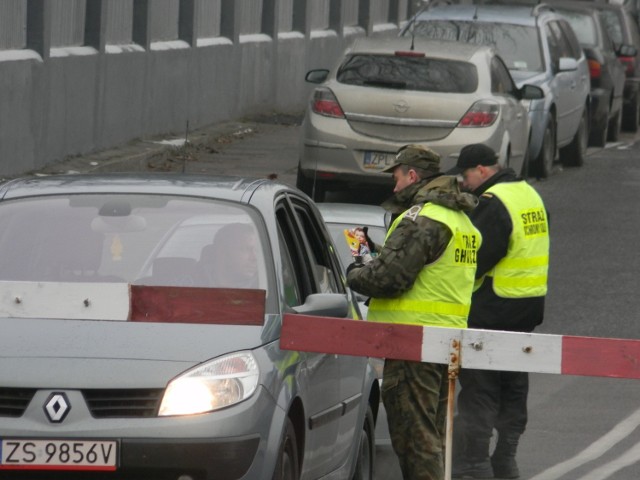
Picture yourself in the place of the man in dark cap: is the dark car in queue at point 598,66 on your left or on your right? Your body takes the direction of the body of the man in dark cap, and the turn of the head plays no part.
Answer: on your right

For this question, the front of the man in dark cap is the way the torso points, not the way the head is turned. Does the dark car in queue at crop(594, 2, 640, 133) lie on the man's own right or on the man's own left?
on the man's own right

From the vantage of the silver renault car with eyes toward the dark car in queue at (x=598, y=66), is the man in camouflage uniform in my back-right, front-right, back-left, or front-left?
front-right

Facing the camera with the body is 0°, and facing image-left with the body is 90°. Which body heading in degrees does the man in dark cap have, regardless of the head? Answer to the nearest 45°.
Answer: approximately 135°

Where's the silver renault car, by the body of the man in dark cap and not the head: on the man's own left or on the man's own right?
on the man's own left
